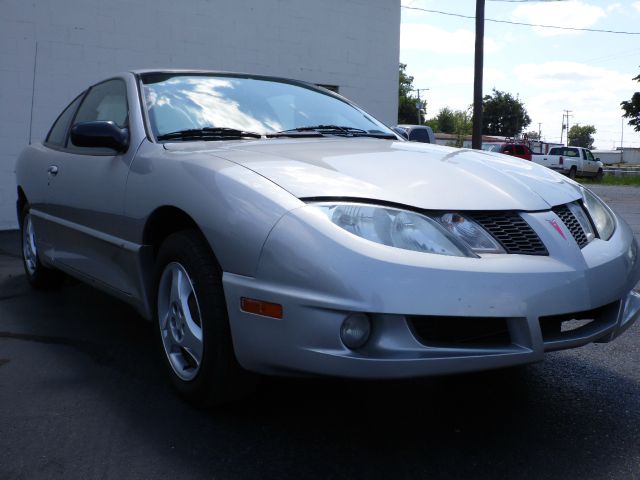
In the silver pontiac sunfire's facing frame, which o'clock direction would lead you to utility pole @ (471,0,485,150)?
The utility pole is roughly at 8 o'clock from the silver pontiac sunfire.

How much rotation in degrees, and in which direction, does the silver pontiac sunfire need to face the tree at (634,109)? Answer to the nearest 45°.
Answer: approximately 135° to its left

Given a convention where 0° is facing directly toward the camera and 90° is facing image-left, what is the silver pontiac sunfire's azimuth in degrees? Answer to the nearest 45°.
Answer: approximately 315°

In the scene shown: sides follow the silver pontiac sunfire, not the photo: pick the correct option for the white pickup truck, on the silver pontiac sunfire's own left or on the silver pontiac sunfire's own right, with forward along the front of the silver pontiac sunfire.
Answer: on the silver pontiac sunfire's own left
